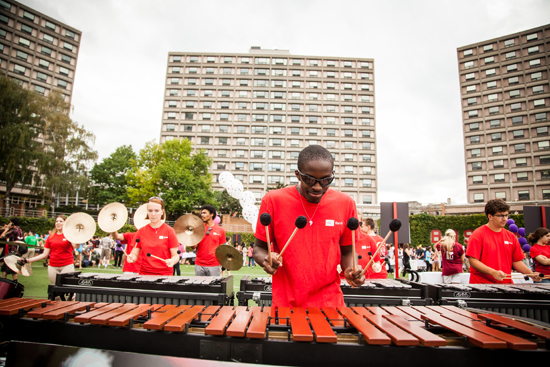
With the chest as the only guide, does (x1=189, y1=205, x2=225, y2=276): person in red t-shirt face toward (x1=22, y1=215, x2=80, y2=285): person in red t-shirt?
no

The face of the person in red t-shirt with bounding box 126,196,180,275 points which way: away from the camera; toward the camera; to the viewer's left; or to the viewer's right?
toward the camera

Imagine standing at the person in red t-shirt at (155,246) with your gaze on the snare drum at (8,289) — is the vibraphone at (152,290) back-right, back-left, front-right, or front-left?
front-left

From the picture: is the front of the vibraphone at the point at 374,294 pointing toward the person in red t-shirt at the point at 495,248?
no

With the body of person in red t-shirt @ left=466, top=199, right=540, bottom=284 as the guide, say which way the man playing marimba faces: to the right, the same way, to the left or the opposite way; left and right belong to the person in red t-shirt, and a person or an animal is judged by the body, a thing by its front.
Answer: the same way

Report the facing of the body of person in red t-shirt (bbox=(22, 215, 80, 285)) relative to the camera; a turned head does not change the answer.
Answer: toward the camera
